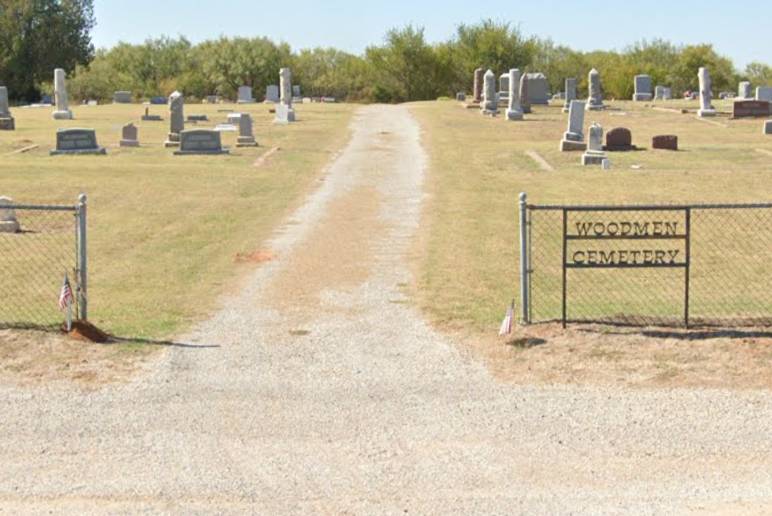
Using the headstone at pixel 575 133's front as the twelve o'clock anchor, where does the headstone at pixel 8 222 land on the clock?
the headstone at pixel 8 222 is roughly at 1 o'clock from the headstone at pixel 575 133.

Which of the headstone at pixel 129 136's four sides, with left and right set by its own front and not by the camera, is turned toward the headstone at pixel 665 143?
left

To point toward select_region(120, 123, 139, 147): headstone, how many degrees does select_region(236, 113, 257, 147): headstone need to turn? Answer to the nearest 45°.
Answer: approximately 90° to its right

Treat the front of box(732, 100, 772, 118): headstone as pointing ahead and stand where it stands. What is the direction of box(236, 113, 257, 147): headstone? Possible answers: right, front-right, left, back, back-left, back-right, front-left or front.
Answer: front-right

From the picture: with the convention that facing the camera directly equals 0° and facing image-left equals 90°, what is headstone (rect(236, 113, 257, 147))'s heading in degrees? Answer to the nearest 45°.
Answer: approximately 0°

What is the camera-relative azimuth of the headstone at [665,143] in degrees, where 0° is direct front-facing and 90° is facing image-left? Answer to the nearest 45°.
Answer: approximately 0°

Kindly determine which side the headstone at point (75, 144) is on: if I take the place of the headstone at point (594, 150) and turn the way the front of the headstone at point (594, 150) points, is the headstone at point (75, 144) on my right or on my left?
on my right

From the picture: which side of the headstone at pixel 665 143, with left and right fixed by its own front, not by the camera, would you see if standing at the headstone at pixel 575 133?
right

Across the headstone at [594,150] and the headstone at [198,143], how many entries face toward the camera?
2

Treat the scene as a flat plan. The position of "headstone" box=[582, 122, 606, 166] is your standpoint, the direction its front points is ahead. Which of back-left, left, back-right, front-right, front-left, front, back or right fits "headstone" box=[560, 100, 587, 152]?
back

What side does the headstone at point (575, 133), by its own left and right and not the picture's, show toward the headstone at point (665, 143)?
left
